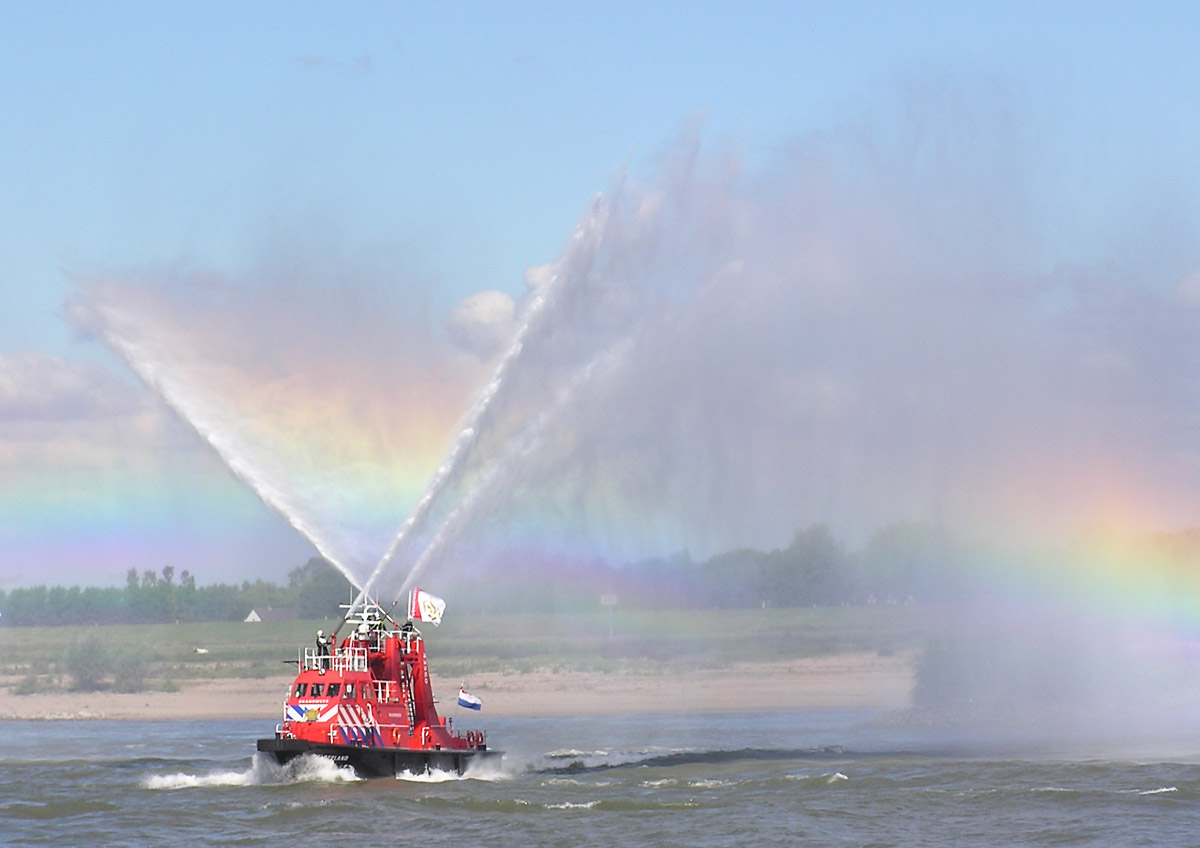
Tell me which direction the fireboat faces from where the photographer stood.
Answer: facing the viewer and to the left of the viewer
